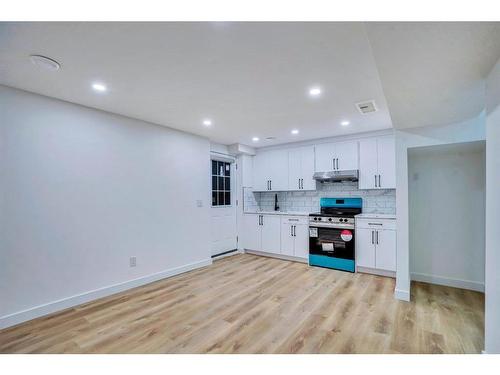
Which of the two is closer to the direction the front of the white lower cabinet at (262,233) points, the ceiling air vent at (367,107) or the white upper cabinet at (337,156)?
the ceiling air vent

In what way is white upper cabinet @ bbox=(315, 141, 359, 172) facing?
toward the camera

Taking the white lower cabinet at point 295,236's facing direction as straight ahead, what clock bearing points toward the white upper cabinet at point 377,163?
The white upper cabinet is roughly at 8 o'clock from the white lower cabinet.

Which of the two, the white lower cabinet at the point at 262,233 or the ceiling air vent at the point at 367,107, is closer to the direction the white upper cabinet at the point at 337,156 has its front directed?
the ceiling air vent

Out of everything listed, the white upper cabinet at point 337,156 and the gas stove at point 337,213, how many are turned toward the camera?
2

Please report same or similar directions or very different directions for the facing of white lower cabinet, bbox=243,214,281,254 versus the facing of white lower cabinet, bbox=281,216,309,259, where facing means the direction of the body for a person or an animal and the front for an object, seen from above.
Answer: same or similar directions

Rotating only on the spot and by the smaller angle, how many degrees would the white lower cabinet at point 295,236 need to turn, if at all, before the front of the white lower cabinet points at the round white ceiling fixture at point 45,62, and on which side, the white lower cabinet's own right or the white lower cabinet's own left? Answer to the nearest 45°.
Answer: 0° — it already faces it

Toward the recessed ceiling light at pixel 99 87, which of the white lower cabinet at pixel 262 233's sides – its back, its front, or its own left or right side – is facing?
front

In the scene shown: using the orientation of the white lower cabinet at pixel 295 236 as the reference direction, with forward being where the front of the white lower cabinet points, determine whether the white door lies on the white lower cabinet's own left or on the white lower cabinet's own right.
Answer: on the white lower cabinet's own right

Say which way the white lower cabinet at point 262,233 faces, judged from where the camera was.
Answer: facing the viewer and to the left of the viewer

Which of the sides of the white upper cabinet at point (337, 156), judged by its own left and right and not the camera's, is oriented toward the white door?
right

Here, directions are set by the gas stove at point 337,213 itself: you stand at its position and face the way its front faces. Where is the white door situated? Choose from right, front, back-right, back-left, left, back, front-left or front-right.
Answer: right
